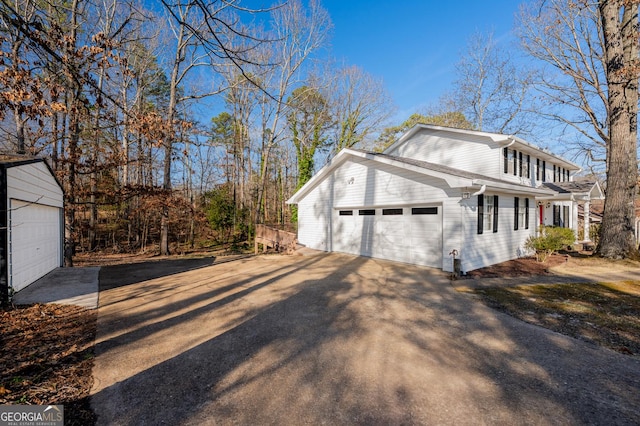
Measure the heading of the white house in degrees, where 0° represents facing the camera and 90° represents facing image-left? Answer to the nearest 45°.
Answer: approximately 315°

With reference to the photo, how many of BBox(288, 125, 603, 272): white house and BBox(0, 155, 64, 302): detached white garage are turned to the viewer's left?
0

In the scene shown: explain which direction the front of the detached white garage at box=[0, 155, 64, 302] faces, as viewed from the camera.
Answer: facing the viewer and to the right of the viewer
